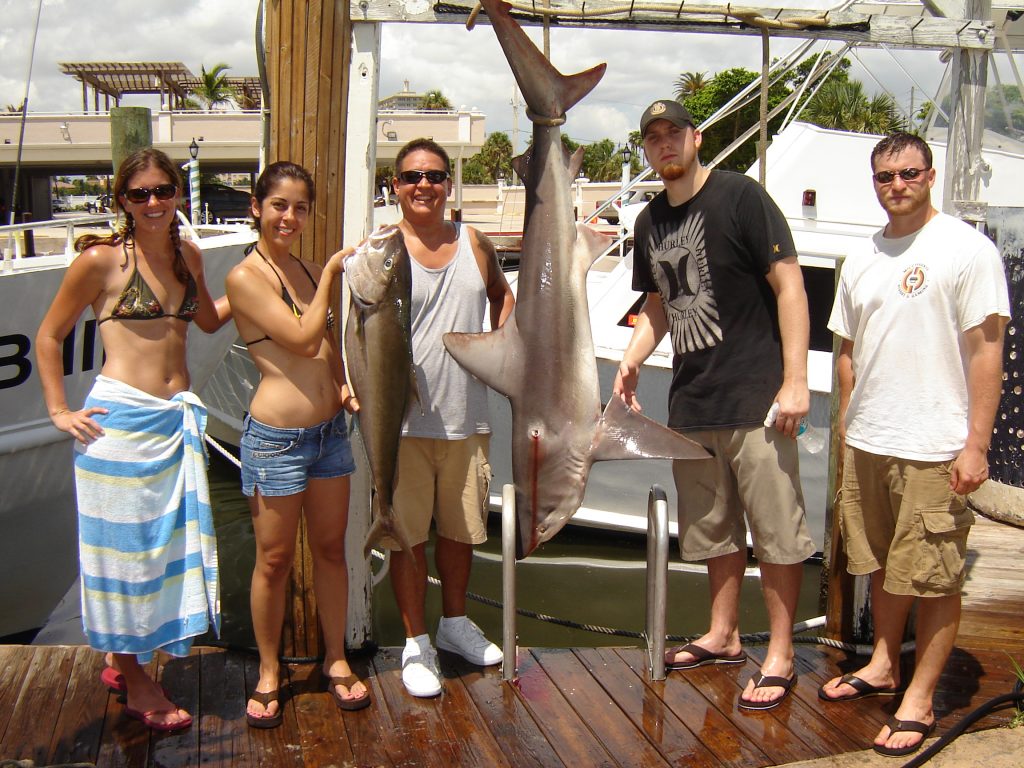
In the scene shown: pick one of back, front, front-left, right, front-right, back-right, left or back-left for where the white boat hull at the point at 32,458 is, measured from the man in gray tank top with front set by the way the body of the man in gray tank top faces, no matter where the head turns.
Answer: back-right

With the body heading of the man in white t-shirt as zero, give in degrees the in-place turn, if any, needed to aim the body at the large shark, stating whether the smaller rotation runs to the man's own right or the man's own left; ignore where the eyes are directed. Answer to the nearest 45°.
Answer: approximately 45° to the man's own right

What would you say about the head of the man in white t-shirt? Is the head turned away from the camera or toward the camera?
toward the camera

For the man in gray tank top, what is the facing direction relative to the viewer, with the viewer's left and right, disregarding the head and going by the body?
facing the viewer

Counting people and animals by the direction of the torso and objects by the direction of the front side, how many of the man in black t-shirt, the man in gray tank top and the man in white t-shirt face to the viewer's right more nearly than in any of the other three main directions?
0

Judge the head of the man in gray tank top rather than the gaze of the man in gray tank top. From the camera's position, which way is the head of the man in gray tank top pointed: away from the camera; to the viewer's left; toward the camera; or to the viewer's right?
toward the camera

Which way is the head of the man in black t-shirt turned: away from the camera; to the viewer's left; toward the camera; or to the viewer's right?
toward the camera

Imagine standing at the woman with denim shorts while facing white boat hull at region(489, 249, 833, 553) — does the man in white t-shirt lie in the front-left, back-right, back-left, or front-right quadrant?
front-right

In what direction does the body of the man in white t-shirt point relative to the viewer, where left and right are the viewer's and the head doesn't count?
facing the viewer and to the left of the viewer

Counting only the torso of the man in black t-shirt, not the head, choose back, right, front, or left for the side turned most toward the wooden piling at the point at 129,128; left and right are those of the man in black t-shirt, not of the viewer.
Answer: right
